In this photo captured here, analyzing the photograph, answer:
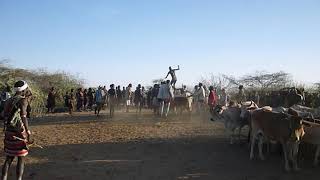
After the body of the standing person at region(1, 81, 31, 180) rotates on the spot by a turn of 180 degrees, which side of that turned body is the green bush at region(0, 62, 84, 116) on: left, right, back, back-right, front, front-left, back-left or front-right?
back-right

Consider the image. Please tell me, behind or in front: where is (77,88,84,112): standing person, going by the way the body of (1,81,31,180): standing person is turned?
in front

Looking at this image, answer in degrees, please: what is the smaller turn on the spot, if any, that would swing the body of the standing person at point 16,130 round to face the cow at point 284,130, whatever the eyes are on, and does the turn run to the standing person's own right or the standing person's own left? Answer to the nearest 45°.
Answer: approximately 45° to the standing person's own right

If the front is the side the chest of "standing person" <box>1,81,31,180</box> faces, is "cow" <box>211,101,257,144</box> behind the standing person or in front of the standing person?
in front

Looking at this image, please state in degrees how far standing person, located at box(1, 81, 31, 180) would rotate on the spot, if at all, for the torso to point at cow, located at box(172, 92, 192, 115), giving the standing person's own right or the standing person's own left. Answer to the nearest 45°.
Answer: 0° — they already face it

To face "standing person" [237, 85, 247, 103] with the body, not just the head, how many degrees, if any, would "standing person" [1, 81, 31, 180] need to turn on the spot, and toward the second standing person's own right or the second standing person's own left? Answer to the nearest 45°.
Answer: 0° — they already face them

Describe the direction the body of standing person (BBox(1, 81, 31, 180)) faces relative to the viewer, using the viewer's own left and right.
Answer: facing away from the viewer and to the right of the viewer

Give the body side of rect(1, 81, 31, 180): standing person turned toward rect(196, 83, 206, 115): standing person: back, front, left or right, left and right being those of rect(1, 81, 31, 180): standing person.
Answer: front
